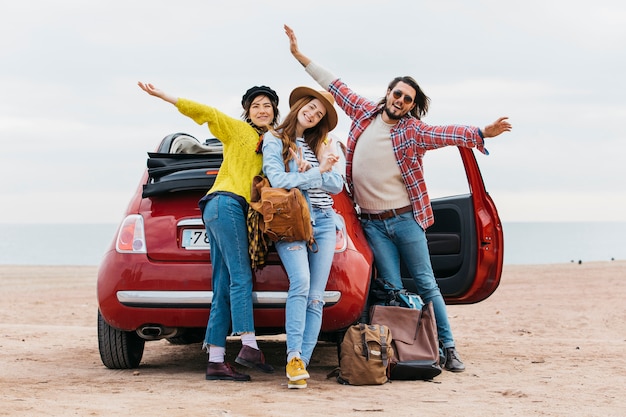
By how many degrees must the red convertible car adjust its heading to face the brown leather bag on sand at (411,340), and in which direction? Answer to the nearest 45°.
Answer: approximately 90° to its right

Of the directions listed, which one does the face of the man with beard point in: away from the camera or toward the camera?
toward the camera

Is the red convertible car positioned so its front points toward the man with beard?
no

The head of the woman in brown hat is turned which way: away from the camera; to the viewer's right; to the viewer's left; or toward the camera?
toward the camera

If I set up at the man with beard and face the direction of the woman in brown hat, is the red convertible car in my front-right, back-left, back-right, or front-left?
front-right

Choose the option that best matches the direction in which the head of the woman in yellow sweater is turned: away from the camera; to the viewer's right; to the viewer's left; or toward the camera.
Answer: toward the camera

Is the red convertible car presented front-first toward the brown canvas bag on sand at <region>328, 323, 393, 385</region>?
no

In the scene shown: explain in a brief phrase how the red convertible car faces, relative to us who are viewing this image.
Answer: facing away from the viewer
